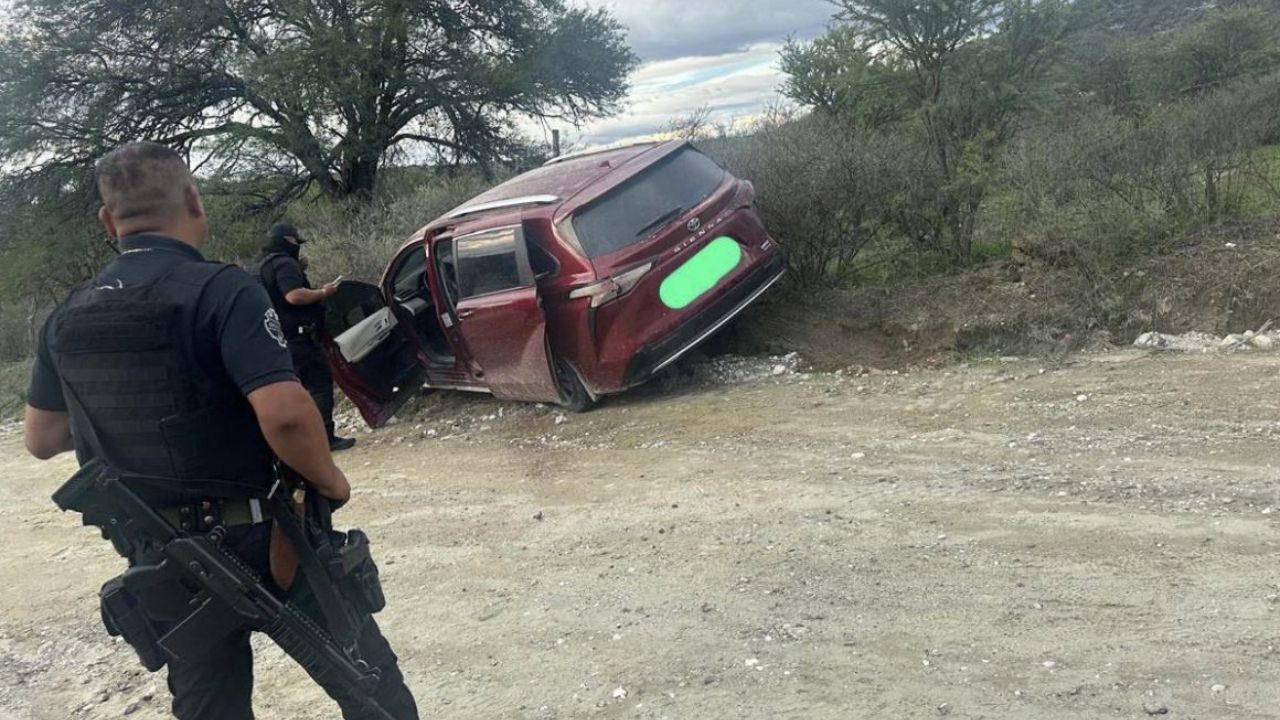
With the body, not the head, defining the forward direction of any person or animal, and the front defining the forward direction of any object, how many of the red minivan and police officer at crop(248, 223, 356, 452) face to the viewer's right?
1

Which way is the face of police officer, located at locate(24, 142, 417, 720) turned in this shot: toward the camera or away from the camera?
away from the camera

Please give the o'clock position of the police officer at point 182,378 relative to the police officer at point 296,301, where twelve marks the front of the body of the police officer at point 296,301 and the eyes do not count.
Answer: the police officer at point 182,378 is roughly at 3 o'clock from the police officer at point 296,301.

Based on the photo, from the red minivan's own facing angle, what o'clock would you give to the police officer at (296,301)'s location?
The police officer is roughly at 10 o'clock from the red minivan.

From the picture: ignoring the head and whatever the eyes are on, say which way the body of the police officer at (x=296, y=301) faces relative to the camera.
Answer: to the viewer's right

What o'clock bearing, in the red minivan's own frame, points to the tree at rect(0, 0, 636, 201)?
The tree is roughly at 1 o'clock from the red minivan.

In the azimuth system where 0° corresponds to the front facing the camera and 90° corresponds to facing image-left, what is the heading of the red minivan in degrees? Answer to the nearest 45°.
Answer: approximately 135°

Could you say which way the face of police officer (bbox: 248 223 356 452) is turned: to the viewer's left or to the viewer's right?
to the viewer's right

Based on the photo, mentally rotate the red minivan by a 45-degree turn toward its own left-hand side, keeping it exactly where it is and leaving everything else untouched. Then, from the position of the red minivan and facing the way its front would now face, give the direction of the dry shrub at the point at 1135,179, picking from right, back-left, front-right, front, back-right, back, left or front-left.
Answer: back

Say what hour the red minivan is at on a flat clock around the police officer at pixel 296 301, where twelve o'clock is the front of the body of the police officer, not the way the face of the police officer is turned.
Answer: The red minivan is roughly at 12 o'clock from the police officer.

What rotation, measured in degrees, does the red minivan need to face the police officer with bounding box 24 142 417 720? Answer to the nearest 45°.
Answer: approximately 135° to its left
